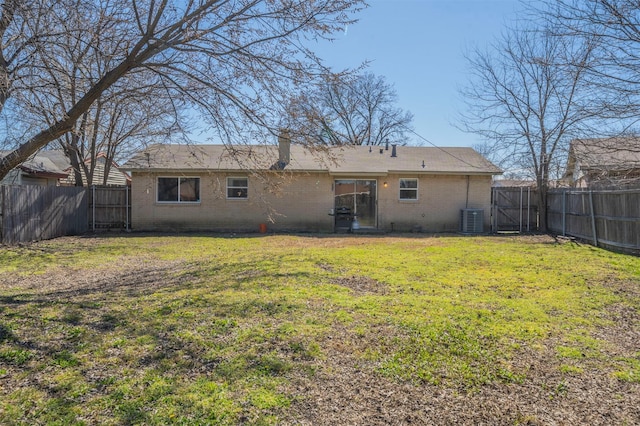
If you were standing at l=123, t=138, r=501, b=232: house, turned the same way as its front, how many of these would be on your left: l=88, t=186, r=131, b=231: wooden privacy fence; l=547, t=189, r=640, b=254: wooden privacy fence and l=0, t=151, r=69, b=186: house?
2

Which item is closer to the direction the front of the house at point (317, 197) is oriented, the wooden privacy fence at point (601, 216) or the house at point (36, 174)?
the house

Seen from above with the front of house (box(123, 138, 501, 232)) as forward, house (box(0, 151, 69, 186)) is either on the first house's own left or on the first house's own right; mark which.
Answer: on the first house's own left

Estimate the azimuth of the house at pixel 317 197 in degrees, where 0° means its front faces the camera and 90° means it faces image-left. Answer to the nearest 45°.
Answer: approximately 180°

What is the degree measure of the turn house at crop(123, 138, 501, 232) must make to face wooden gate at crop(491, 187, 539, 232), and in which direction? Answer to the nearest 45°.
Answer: approximately 90° to its right

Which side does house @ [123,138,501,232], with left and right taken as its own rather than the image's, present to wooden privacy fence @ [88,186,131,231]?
left

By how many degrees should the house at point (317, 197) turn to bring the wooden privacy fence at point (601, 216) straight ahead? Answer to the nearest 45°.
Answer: approximately 135° to its right

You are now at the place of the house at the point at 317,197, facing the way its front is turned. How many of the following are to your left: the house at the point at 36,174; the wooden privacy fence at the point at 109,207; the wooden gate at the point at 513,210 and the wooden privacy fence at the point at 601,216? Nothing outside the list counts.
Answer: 2
